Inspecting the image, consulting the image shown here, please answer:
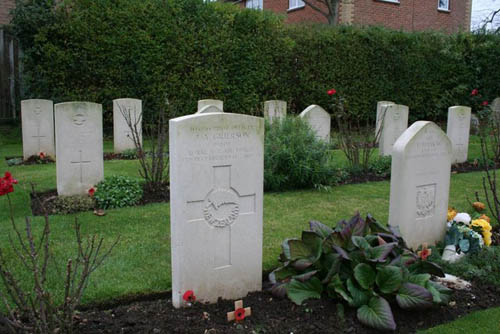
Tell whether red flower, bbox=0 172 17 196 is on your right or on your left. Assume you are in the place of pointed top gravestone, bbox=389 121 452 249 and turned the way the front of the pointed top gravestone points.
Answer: on your right

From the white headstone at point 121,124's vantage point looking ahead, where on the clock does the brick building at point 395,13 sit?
The brick building is roughly at 8 o'clock from the white headstone.

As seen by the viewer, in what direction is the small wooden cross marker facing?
toward the camera

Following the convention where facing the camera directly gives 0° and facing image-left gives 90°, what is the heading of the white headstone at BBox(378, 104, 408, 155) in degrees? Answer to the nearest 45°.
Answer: approximately 315°

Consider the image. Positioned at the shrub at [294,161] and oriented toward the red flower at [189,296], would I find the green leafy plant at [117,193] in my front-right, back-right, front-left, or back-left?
front-right

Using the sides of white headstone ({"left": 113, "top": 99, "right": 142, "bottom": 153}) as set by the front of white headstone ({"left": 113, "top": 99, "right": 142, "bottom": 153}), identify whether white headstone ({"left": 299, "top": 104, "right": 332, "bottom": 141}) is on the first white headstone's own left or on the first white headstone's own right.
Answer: on the first white headstone's own left

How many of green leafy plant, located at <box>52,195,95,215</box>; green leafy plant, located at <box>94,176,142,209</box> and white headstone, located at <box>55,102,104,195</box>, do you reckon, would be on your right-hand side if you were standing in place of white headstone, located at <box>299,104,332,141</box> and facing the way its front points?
3

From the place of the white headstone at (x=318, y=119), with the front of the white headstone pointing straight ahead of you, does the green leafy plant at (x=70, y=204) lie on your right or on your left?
on your right

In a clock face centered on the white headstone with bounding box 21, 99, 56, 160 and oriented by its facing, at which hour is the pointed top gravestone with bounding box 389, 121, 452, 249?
The pointed top gravestone is roughly at 11 o'clock from the white headstone.

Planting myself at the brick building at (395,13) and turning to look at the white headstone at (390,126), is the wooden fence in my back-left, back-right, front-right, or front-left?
front-right

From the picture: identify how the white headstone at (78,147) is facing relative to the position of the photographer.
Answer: facing the viewer

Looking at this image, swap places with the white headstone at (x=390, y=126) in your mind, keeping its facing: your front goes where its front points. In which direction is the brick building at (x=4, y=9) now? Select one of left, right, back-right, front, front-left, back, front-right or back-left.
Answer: back-right

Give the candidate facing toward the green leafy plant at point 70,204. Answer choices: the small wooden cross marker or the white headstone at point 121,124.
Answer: the white headstone

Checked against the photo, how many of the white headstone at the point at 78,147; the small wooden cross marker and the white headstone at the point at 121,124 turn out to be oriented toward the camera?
3

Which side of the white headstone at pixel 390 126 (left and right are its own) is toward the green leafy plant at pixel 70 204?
right

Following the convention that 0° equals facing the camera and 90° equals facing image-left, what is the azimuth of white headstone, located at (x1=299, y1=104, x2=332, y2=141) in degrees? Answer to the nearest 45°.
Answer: approximately 315°

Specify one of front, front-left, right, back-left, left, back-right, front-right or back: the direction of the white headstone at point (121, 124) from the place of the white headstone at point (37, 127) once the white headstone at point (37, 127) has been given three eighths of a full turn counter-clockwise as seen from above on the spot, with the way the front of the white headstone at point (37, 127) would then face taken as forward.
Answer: front-right
